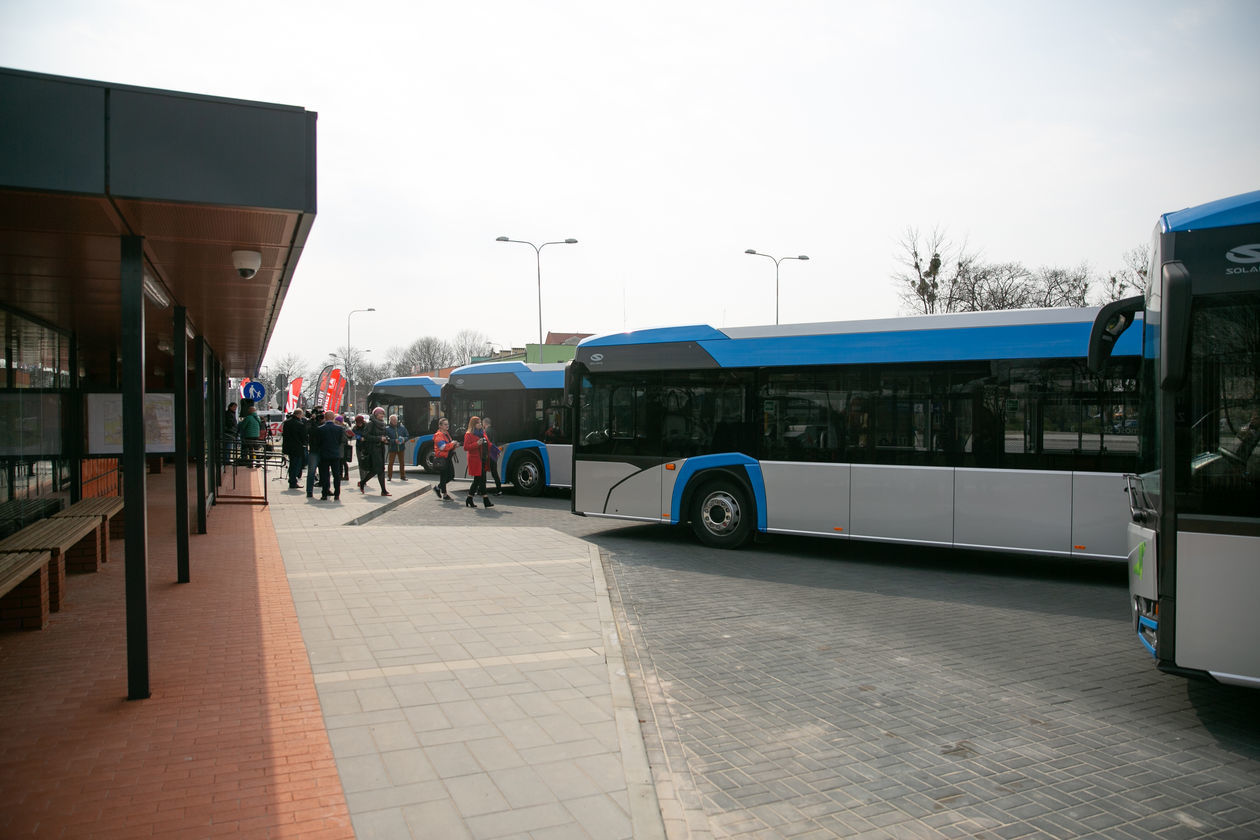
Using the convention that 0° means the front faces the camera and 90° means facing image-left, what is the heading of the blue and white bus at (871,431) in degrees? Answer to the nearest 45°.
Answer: approximately 90°

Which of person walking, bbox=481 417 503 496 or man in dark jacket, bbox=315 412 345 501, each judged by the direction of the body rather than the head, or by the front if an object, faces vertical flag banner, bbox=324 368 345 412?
the man in dark jacket

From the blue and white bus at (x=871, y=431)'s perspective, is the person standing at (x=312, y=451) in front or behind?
in front

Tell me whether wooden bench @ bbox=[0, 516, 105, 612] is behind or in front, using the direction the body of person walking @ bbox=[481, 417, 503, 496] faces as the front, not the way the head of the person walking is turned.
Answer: in front

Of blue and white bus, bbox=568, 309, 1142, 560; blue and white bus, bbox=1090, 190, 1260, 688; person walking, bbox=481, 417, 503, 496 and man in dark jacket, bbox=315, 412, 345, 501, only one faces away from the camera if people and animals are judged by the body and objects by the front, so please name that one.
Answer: the man in dark jacket

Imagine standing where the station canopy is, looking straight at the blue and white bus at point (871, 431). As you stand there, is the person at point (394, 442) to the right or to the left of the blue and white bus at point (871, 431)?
left

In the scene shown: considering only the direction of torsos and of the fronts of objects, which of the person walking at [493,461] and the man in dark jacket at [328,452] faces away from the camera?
the man in dark jacket

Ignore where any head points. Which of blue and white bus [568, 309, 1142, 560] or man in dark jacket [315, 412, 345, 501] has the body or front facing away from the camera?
the man in dark jacket

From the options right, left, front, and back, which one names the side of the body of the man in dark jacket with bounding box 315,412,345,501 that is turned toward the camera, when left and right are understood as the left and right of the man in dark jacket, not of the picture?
back
